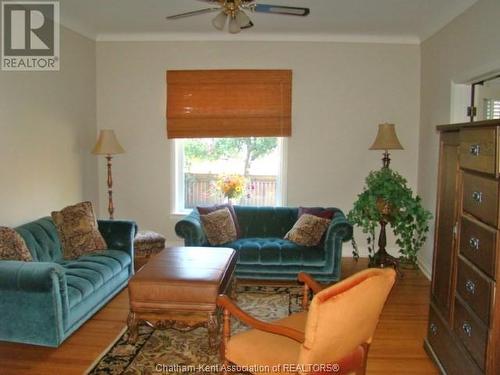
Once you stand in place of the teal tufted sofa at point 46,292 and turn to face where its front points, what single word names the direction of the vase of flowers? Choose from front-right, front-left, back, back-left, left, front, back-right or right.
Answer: left

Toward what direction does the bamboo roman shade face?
toward the camera

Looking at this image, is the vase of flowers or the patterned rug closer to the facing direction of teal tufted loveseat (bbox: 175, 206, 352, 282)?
the patterned rug

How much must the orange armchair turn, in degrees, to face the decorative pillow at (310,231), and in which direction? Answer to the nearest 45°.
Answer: approximately 45° to its right

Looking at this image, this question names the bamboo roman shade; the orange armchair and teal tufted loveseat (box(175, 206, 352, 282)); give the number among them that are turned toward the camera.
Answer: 2

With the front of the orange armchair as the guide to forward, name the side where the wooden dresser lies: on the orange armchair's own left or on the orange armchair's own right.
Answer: on the orange armchair's own right

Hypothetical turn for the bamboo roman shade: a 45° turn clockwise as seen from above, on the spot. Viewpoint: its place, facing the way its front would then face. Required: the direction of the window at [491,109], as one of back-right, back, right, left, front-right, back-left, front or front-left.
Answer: left

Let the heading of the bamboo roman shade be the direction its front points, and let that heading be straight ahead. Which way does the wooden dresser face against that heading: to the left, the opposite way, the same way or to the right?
to the right

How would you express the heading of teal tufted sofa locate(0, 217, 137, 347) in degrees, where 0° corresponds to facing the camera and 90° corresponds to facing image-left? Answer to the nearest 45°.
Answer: approximately 315°

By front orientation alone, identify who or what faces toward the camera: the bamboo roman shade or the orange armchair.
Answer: the bamboo roman shade

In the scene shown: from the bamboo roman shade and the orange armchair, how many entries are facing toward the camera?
1

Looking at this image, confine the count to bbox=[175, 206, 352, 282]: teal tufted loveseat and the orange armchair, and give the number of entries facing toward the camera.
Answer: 1

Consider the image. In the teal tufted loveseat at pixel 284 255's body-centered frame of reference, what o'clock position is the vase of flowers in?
The vase of flowers is roughly at 5 o'clock from the teal tufted loveseat.

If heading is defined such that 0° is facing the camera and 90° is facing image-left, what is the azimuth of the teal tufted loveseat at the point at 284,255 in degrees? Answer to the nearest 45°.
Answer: approximately 0°

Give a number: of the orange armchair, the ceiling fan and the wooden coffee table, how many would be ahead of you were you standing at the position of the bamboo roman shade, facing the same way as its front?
3

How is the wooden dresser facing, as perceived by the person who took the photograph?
facing the viewer and to the left of the viewer

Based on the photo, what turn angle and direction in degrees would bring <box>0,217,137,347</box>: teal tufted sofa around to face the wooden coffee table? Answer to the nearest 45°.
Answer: approximately 45° to its left

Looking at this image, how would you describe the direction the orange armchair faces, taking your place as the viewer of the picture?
facing away from the viewer and to the left of the viewer

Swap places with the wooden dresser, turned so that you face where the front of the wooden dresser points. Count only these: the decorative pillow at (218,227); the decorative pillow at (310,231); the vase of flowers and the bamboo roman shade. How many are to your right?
4

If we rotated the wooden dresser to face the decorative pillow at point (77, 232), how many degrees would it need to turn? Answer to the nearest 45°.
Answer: approximately 45° to its right

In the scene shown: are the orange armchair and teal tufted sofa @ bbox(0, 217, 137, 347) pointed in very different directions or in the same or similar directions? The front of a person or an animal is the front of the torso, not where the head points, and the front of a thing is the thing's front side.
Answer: very different directions
